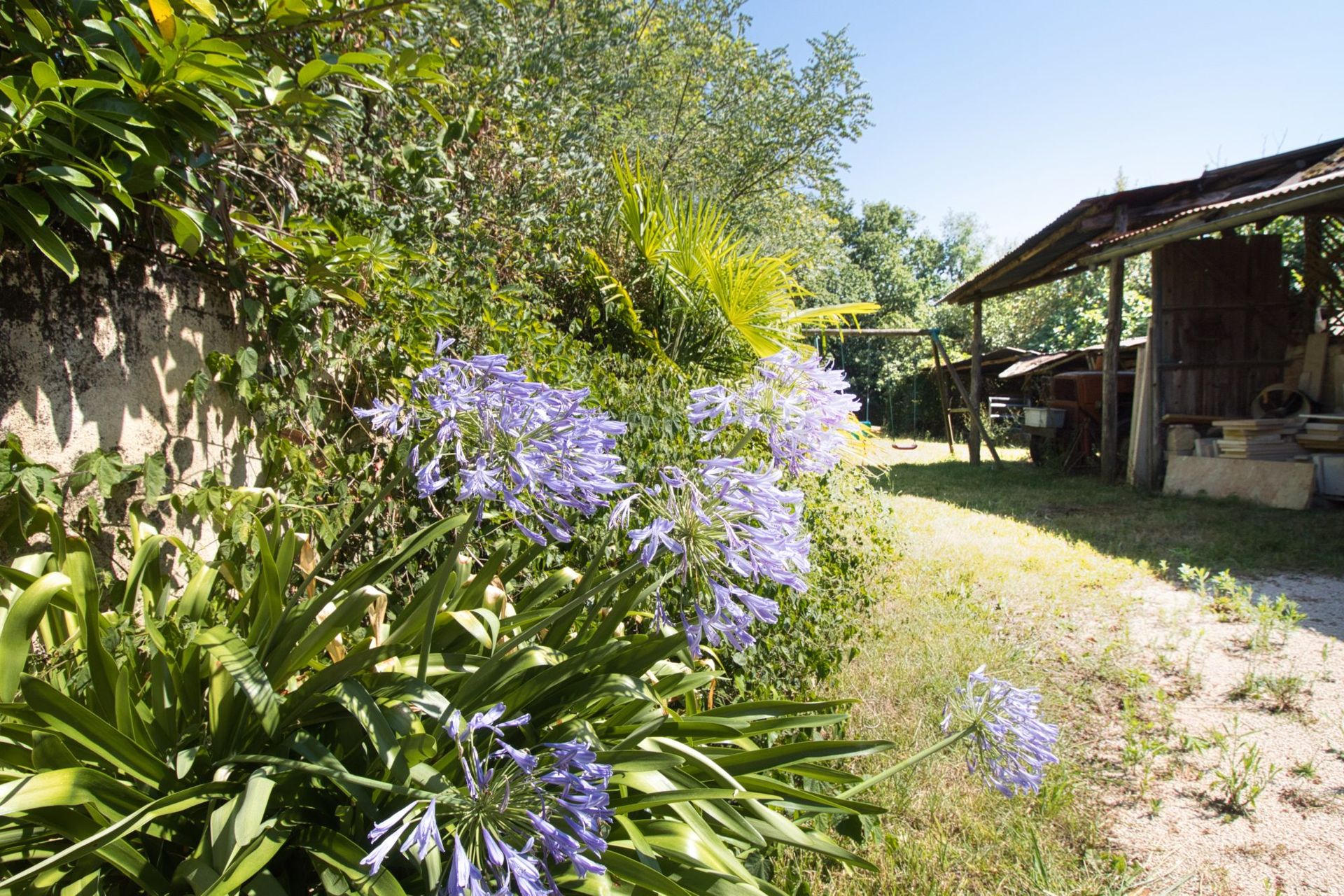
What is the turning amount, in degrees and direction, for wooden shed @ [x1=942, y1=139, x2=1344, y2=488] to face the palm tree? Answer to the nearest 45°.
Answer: approximately 45° to its left

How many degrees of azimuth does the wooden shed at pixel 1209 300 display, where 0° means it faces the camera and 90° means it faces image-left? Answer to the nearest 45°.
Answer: approximately 45°

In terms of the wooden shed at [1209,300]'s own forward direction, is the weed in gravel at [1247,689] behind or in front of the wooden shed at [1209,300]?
in front

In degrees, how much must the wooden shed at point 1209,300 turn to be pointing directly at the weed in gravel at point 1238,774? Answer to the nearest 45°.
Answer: approximately 45° to its left

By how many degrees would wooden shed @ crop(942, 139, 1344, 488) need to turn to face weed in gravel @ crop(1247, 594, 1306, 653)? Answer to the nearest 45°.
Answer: approximately 45° to its left

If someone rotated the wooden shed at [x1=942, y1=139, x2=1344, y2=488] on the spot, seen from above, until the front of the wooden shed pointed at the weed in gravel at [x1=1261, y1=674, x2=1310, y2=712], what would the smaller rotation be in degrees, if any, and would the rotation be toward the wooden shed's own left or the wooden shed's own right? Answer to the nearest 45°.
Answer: approximately 45° to the wooden shed's own left

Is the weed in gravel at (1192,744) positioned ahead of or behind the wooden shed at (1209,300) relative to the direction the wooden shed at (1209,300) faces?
ahead
